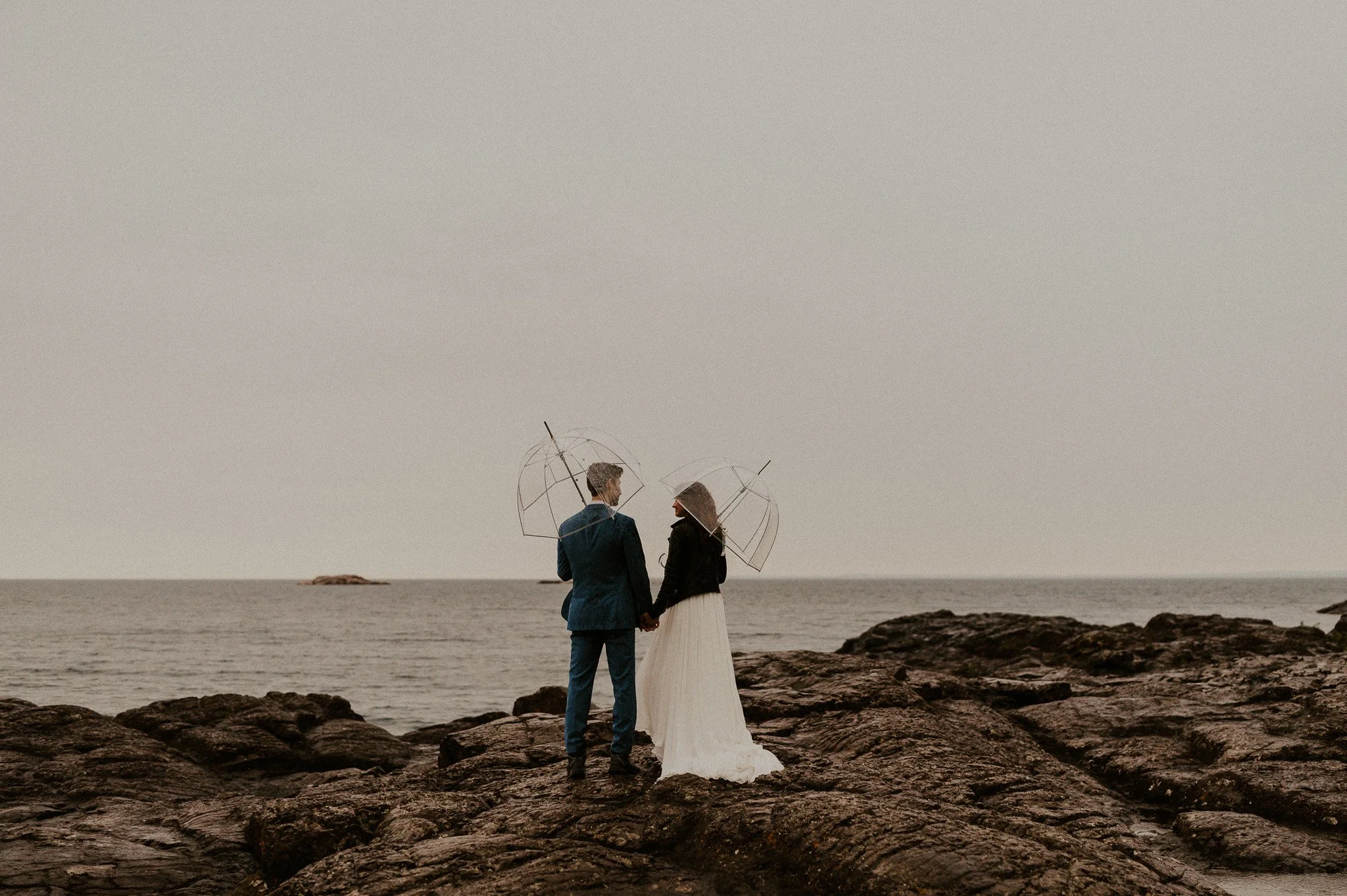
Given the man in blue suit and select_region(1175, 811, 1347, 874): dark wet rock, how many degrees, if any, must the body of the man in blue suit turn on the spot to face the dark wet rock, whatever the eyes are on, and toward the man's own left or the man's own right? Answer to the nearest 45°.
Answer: approximately 90° to the man's own right

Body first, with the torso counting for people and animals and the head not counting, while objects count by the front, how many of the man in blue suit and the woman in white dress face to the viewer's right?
0

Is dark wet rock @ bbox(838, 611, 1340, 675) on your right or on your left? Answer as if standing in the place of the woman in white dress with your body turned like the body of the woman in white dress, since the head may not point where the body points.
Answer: on your right

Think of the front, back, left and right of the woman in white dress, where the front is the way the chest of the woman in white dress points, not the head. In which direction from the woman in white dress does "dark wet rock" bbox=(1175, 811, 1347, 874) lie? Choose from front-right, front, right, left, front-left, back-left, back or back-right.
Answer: back-right

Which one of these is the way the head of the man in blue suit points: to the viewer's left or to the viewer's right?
to the viewer's right

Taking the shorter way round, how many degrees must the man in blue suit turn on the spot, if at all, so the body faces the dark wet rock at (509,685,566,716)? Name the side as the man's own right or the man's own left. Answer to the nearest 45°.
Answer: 0° — they already face it

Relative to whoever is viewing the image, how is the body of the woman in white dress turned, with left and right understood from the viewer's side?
facing away from the viewer and to the left of the viewer

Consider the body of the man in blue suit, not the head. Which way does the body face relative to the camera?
away from the camera

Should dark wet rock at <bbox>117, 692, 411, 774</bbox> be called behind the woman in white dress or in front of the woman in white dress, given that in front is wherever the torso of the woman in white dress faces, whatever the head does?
in front
